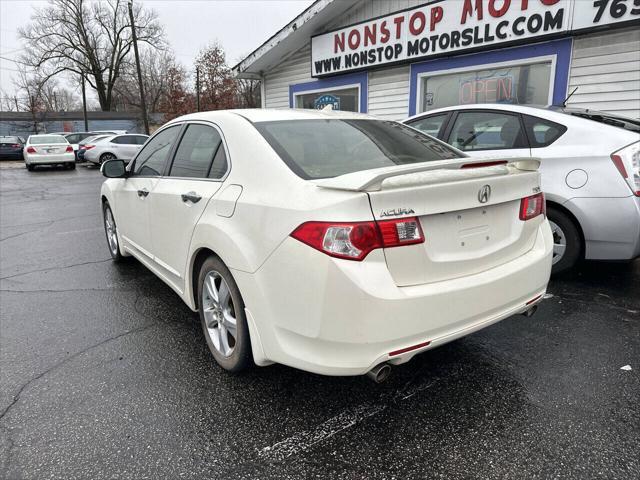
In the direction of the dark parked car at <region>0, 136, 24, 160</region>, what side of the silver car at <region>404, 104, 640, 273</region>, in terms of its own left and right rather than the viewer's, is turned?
front

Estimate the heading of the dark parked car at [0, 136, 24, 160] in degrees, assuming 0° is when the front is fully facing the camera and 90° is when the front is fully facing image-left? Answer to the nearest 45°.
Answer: approximately 180°

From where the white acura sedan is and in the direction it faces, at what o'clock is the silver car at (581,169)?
The silver car is roughly at 3 o'clock from the white acura sedan.

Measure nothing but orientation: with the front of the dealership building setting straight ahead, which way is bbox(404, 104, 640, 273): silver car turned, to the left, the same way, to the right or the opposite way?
to the right

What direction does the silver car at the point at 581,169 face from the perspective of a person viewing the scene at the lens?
facing away from the viewer and to the left of the viewer

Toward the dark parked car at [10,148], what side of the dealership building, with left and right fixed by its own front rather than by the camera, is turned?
right

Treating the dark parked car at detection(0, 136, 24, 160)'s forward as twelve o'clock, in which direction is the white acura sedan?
The white acura sedan is roughly at 6 o'clock from the dark parked car.

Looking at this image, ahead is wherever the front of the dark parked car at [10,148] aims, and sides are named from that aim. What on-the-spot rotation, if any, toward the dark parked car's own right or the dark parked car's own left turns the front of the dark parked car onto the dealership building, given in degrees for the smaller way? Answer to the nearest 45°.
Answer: approximately 180°

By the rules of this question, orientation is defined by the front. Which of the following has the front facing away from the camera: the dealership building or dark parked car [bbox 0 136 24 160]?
the dark parked car

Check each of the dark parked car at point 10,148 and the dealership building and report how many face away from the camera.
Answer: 1
